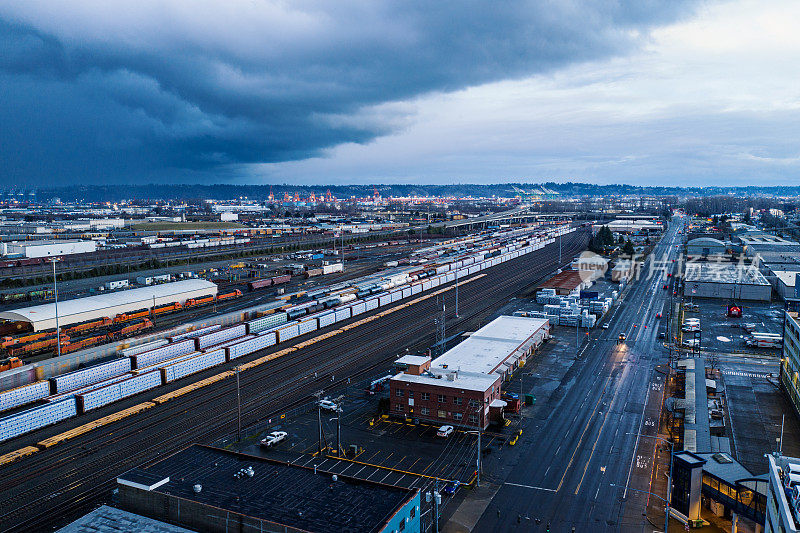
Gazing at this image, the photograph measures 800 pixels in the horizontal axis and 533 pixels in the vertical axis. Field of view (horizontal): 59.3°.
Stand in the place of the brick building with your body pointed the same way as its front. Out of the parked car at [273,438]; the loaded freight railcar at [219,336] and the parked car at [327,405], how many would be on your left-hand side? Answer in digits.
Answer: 0

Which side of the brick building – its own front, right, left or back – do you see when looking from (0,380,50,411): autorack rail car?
right

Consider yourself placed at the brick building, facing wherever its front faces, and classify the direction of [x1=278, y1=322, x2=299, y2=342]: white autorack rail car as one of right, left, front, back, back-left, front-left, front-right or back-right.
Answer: back-right

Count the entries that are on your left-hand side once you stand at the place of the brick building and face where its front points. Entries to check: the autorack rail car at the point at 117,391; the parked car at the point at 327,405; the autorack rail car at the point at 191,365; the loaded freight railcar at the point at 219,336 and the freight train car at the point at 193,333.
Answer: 0

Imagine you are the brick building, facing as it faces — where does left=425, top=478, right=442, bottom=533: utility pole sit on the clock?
The utility pole is roughly at 12 o'clock from the brick building.

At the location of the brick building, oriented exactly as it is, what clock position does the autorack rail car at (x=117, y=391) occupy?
The autorack rail car is roughly at 3 o'clock from the brick building.

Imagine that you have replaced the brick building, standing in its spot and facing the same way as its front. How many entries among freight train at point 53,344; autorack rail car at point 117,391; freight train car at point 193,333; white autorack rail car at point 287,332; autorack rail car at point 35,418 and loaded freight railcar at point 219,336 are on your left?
0

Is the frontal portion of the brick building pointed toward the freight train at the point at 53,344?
no

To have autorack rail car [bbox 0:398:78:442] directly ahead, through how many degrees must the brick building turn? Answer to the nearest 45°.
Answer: approximately 90° to its right

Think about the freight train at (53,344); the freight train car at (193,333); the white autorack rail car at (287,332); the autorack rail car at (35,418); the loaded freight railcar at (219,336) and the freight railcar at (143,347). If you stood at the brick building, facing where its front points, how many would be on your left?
0

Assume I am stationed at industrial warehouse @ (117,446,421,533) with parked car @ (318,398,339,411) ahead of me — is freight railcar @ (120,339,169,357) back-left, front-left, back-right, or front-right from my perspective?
front-left

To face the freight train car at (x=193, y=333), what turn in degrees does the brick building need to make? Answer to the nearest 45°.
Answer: approximately 135° to its right

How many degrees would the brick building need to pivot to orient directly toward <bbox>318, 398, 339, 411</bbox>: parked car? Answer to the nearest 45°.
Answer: approximately 90° to its right

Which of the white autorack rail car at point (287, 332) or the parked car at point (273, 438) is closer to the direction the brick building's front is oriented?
the parked car

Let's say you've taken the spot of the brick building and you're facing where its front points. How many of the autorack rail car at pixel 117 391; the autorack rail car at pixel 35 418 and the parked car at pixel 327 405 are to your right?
3

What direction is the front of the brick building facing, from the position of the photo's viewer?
facing the viewer
